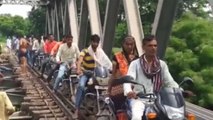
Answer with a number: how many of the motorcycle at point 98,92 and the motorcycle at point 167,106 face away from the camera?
0

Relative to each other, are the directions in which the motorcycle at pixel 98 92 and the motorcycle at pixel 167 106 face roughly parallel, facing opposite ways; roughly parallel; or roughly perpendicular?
roughly parallel

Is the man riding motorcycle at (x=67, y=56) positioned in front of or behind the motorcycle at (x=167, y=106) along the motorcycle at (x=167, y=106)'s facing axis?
behind

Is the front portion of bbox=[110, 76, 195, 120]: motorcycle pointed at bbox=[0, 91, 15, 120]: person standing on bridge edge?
no

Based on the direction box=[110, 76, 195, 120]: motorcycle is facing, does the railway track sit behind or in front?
behind

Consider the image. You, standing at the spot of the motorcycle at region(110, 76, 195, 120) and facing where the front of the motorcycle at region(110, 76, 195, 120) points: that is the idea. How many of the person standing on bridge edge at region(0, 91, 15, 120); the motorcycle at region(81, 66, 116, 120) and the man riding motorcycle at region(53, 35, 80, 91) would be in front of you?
0

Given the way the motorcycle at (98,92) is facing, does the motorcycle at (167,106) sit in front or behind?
in front

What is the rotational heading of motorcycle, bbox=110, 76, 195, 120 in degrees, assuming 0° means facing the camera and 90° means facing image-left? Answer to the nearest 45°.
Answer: approximately 315°

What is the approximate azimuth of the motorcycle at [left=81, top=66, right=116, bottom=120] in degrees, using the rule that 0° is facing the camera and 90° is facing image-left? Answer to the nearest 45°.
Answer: approximately 315°
